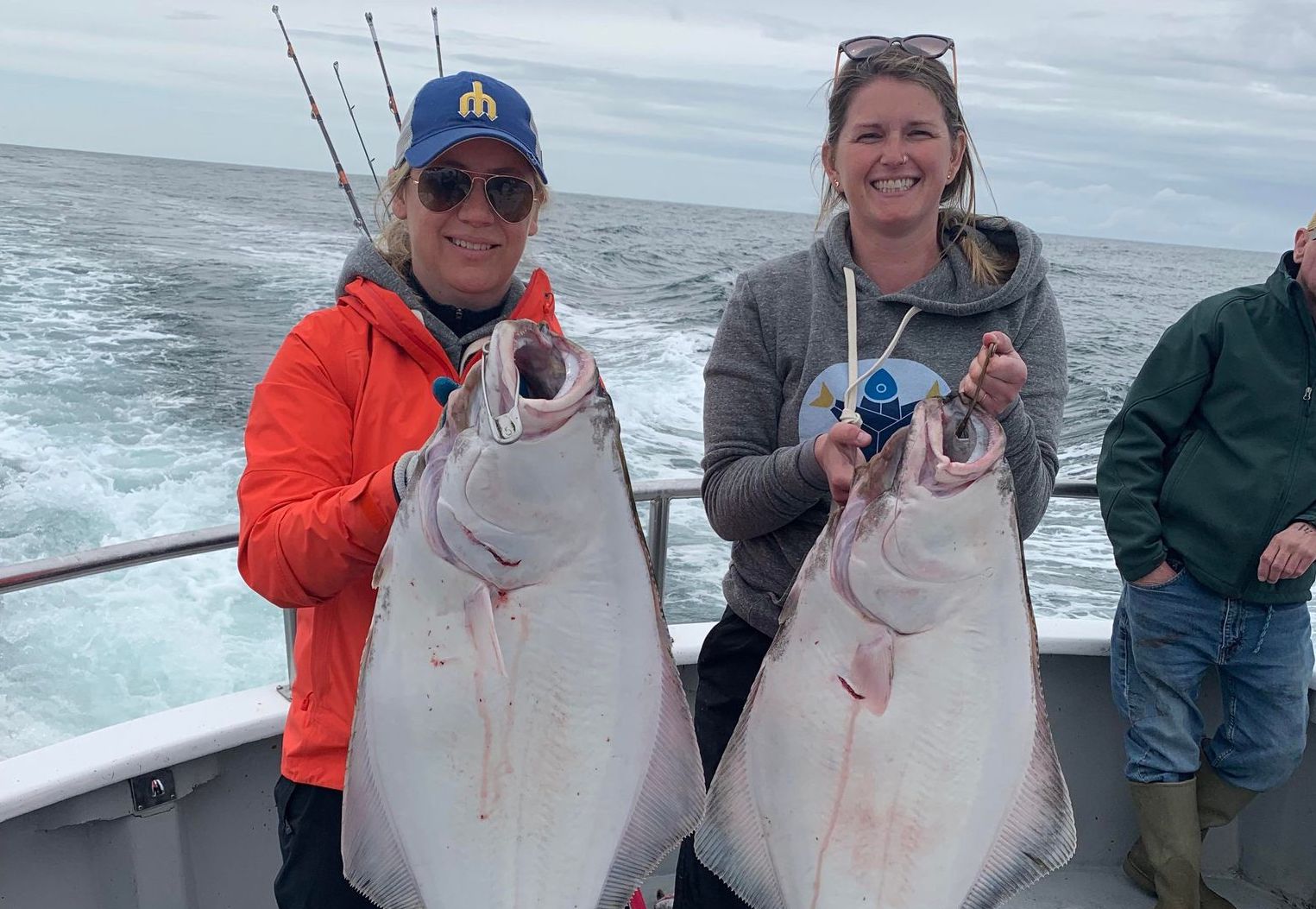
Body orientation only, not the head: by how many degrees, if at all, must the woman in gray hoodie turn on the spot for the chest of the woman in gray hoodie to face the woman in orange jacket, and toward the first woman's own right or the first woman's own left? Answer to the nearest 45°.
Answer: approximately 45° to the first woman's own right

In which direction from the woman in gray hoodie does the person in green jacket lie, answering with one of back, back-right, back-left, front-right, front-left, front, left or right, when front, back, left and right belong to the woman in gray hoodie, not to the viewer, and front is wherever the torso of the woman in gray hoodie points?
back-left

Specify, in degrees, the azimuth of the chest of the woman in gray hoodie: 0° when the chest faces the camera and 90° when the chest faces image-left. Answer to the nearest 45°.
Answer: approximately 0°
